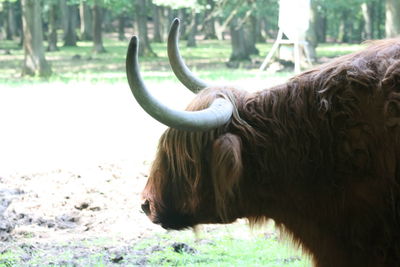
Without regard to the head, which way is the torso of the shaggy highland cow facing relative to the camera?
to the viewer's left
